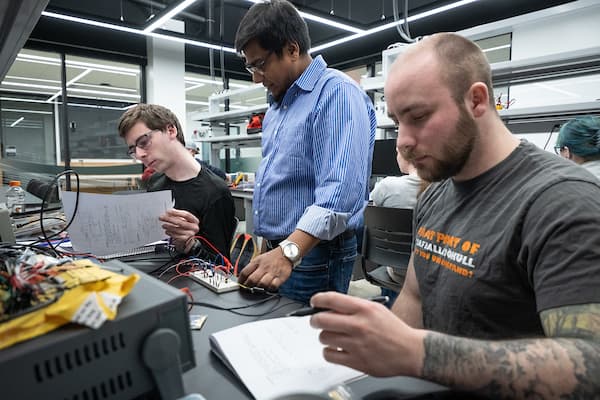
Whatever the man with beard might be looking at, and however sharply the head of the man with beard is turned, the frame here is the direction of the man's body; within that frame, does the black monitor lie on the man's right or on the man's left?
on the man's right

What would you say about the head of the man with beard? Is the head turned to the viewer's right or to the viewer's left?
to the viewer's left

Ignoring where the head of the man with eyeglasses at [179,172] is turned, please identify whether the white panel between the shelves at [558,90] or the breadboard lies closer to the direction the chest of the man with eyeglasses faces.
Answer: the breadboard

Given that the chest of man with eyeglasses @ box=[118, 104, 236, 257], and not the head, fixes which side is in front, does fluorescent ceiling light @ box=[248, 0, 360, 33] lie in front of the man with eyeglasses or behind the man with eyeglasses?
behind

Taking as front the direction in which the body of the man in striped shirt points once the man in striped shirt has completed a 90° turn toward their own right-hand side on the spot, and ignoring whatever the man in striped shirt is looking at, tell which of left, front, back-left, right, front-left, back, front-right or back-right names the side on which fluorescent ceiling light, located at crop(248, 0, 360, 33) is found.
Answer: front-right

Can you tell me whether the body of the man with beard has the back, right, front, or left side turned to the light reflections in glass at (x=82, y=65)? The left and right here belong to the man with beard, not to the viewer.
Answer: right

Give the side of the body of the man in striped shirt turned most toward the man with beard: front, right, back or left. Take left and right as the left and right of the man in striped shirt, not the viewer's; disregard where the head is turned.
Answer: left
